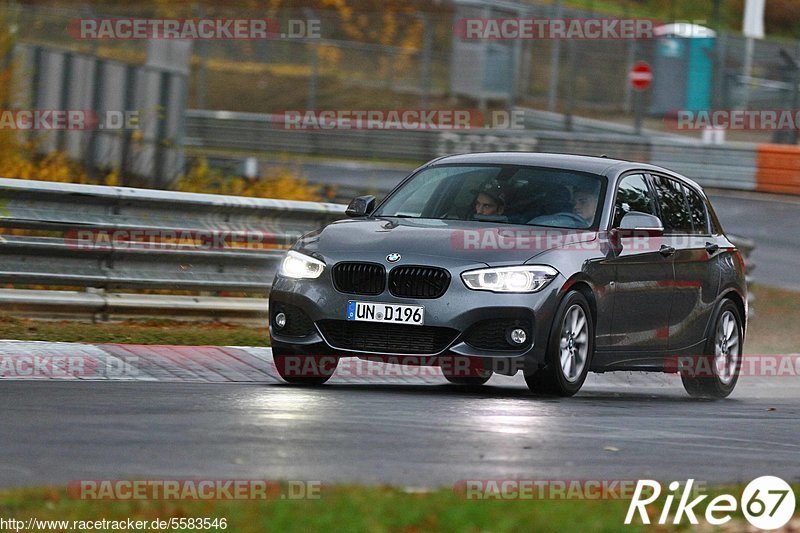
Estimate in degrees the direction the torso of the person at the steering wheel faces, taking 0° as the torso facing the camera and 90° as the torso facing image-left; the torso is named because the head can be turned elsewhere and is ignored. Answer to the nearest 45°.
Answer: approximately 45°

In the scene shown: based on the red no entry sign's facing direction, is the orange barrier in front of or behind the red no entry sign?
in front

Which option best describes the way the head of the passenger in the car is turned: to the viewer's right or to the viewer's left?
to the viewer's left

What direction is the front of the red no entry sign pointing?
toward the camera

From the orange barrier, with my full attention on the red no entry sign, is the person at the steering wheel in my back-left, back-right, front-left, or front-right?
back-left

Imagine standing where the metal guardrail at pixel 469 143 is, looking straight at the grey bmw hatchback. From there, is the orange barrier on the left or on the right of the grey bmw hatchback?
left
